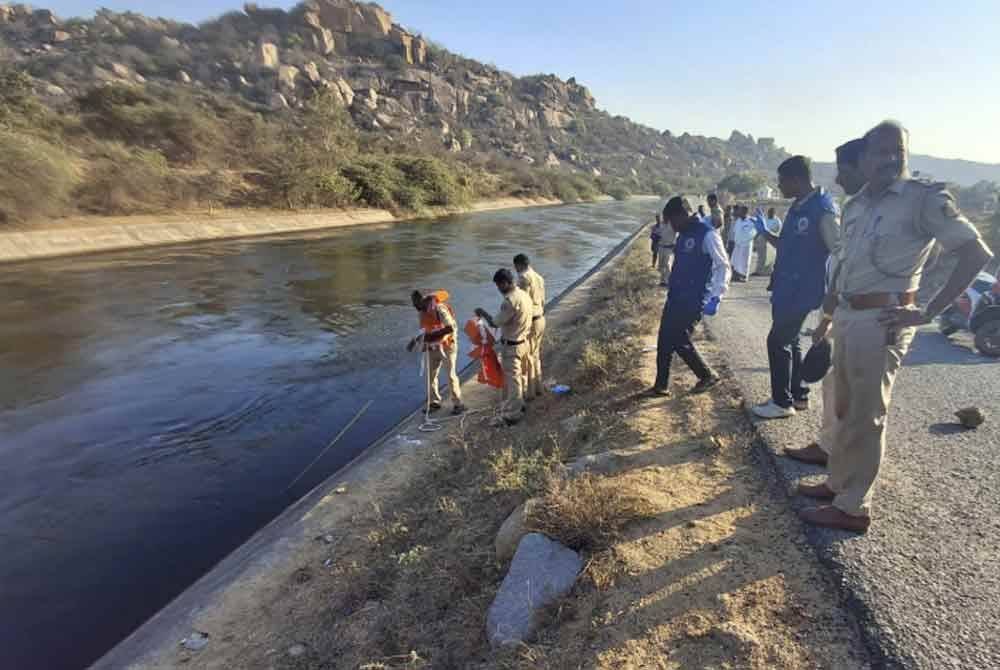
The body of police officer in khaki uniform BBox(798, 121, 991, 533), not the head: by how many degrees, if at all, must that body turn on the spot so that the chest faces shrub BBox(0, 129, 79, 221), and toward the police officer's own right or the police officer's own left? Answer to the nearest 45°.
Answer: approximately 45° to the police officer's own right

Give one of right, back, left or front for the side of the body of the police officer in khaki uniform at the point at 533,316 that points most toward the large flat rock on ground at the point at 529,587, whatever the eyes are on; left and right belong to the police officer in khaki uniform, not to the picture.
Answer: left

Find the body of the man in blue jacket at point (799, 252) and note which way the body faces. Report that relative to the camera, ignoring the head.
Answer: to the viewer's left

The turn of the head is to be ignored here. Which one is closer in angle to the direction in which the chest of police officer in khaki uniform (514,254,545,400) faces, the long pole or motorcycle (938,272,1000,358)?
the long pole

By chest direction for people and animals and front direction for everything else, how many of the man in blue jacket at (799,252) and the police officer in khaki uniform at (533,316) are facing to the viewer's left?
2

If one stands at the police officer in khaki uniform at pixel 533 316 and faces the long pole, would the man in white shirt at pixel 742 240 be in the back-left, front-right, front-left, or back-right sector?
back-right

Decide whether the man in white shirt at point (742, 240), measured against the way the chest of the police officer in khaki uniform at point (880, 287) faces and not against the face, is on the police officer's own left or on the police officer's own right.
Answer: on the police officer's own right

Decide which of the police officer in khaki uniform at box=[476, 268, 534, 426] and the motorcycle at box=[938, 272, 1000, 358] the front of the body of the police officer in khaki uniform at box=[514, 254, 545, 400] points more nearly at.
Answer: the police officer in khaki uniform

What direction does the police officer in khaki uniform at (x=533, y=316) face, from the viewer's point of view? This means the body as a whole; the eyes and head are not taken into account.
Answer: to the viewer's left
